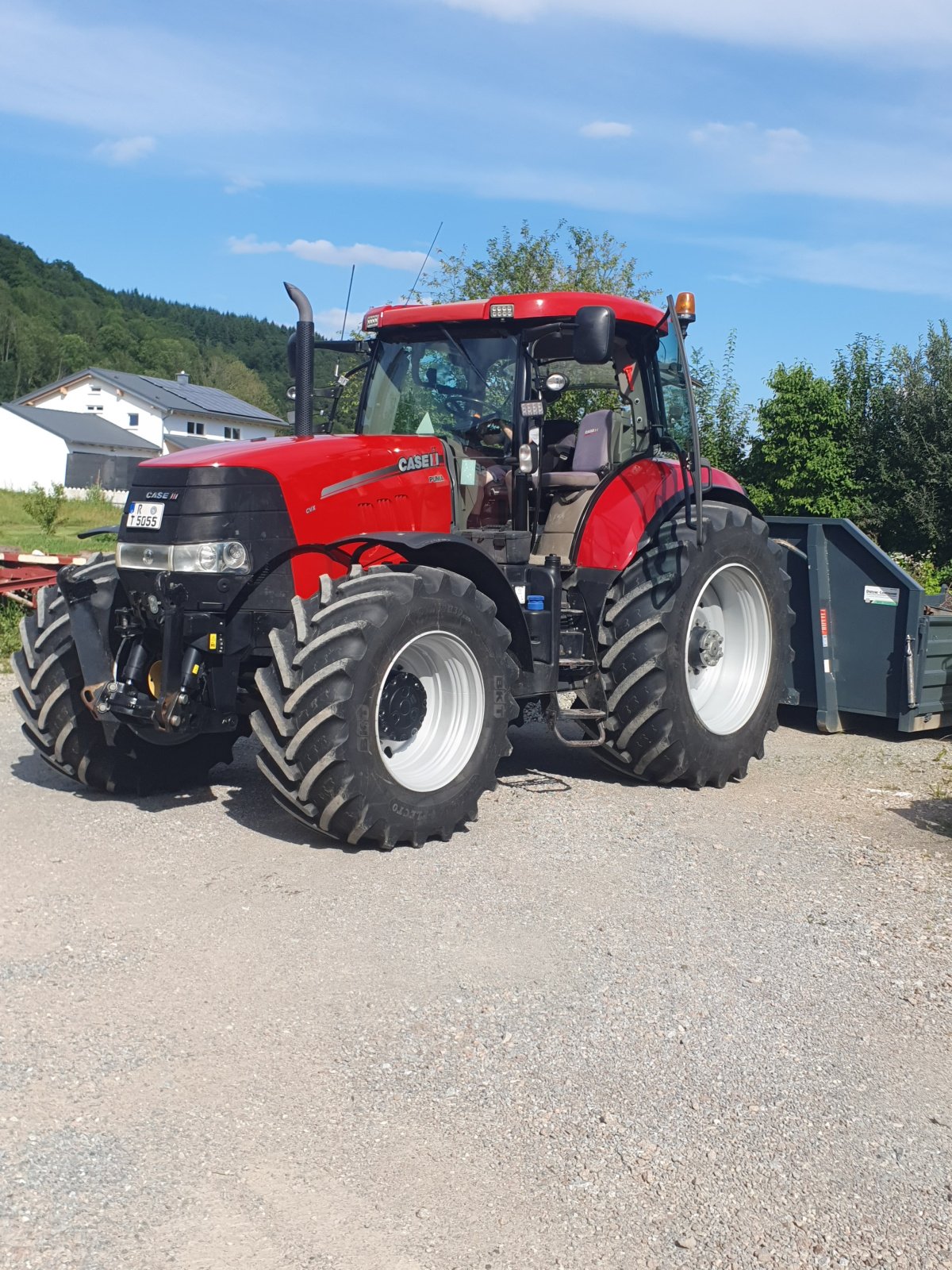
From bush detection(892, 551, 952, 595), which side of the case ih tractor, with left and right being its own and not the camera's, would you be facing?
back

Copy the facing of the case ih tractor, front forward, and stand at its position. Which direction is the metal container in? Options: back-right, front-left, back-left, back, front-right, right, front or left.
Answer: back

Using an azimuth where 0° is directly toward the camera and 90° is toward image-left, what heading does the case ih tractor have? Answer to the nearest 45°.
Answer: approximately 45°

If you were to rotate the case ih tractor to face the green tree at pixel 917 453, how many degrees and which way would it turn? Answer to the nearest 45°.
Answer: approximately 180°

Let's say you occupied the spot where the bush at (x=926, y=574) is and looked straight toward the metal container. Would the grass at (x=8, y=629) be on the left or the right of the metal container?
right

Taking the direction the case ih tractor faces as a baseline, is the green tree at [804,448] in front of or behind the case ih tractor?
behind

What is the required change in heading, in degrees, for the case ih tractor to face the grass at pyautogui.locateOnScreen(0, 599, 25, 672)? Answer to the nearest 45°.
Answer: approximately 90° to its right
